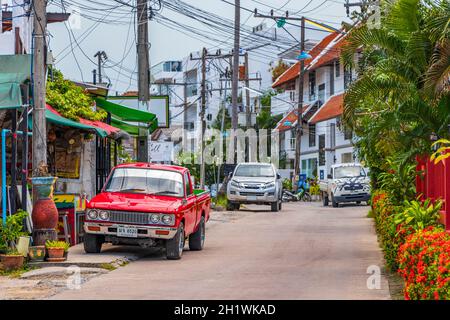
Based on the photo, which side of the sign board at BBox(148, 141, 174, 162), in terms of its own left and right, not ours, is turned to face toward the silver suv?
left

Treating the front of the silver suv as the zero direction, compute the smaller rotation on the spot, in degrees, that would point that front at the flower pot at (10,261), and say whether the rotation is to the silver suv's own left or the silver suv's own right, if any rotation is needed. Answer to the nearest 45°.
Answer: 0° — it already faces it

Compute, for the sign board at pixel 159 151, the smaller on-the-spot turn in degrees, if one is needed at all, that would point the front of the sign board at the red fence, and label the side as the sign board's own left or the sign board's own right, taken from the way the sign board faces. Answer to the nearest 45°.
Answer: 0° — it already faces it

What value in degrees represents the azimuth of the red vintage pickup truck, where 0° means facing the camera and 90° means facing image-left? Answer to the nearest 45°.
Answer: approximately 45°

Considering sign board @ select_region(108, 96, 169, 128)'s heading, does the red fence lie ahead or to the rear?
ahead

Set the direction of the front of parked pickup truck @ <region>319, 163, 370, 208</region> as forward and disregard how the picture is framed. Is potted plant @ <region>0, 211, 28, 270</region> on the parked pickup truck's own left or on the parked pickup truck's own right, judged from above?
on the parked pickup truck's own right
